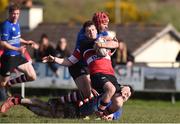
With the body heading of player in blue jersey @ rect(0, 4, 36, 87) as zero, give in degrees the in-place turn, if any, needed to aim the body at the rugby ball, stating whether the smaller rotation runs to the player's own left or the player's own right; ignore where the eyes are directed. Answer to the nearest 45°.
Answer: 0° — they already face it

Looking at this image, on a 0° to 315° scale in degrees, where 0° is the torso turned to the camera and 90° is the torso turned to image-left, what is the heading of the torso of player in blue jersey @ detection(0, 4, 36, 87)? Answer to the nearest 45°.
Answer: approximately 315°

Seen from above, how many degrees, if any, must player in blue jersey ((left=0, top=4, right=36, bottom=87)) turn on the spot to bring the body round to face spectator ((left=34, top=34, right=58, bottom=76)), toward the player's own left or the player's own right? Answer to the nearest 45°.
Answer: approximately 135° to the player's own left

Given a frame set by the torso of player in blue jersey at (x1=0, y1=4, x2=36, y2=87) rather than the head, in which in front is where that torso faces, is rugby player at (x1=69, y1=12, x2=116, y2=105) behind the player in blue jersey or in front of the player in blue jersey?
in front

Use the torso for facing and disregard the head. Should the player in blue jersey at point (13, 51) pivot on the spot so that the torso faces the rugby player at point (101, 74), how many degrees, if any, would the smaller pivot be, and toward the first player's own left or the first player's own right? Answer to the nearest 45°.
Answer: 0° — they already face them
